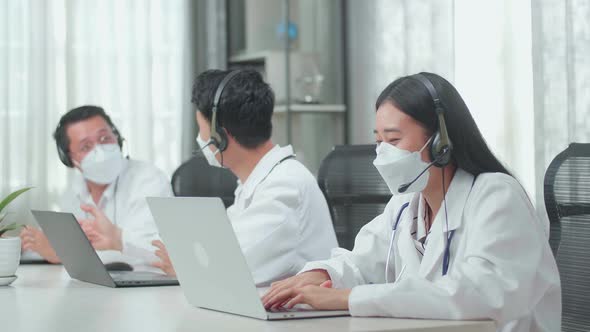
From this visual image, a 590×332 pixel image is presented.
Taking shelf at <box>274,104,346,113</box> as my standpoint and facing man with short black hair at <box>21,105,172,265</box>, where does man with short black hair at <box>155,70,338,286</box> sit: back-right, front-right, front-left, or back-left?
front-left

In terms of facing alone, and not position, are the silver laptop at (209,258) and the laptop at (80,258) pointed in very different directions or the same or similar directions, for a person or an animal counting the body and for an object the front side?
same or similar directions

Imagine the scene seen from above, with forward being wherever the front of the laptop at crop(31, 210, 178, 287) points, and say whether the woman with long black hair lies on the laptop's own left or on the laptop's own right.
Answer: on the laptop's own right

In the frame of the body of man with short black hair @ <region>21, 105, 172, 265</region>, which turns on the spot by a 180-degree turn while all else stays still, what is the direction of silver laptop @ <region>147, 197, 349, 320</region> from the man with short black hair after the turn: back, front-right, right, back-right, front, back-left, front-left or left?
back-right

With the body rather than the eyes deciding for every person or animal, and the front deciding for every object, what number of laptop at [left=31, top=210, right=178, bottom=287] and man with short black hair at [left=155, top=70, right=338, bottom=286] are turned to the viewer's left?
1

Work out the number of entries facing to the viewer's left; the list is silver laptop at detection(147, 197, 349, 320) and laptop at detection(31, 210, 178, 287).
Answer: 0

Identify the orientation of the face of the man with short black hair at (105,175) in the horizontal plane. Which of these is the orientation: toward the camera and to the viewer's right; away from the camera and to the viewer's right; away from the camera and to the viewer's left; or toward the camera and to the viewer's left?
toward the camera and to the viewer's right

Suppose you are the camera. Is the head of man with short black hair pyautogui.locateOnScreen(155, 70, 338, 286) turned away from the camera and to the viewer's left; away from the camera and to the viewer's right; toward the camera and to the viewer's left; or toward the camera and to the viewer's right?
away from the camera and to the viewer's left

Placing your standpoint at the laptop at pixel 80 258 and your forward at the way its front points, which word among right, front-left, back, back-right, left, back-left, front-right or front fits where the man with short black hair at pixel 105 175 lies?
front-left

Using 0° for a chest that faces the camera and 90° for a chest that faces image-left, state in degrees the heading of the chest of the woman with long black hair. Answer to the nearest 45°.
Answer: approximately 45°

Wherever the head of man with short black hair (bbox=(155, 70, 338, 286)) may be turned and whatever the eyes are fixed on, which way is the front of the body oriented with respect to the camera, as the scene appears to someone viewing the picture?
to the viewer's left
